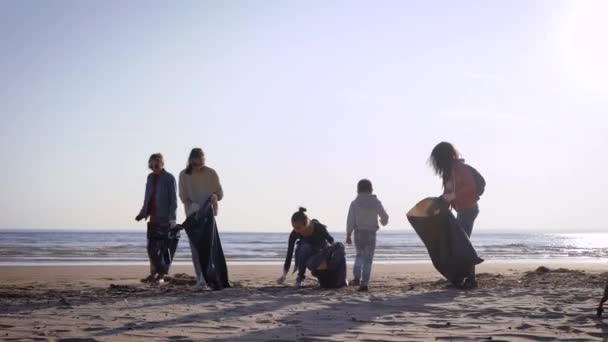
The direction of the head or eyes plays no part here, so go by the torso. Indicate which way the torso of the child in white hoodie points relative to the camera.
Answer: away from the camera

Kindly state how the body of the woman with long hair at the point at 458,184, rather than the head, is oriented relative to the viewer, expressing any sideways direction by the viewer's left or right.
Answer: facing to the left of the viewer

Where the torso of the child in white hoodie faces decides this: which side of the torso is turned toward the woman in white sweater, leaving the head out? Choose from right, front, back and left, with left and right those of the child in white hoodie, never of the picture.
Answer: left

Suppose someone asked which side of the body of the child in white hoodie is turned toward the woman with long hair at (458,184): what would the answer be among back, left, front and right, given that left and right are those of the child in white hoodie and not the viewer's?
right

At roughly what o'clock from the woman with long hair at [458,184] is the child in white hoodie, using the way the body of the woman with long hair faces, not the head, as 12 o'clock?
The child in white hoodie is roughly at 12 o'clock from the woman with long hair.

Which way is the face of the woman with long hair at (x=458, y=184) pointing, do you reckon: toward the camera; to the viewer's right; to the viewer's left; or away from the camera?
to the viewer's left

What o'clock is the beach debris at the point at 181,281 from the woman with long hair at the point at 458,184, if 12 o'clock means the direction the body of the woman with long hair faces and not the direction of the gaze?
The beach debris is roughly at 12 o'clock from the woman with long hair.

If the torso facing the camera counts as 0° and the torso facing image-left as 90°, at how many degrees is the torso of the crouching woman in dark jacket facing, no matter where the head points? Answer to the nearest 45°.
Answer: approximately 45°

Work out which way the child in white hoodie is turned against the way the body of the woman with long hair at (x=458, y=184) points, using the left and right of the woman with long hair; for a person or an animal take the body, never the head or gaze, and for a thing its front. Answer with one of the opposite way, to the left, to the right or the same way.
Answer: to the right

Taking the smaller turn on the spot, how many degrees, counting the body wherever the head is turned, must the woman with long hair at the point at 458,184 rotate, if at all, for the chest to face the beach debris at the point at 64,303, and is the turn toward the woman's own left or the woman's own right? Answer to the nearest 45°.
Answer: approximately 45° to the woman's own left

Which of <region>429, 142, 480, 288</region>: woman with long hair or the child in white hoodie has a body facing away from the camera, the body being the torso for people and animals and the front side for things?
the child in white hoodie

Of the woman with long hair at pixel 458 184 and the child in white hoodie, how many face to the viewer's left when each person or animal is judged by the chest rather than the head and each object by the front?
1
